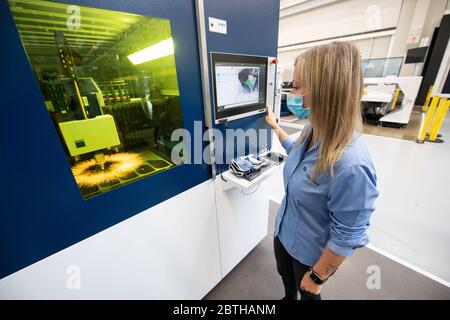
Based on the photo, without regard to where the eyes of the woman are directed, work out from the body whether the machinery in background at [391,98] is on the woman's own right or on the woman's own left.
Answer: on the woman's own right

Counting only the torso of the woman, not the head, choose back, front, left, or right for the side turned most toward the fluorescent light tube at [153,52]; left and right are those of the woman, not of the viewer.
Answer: front

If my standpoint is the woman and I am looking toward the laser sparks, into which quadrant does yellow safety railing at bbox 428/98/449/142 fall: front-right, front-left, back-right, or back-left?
back-right

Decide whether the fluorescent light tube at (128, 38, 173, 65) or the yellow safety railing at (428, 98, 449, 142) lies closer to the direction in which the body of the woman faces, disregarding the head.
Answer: the fluorescent light tube

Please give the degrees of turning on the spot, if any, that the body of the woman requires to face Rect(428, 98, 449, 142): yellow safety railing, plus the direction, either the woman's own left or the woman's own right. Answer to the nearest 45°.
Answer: approximately 90° to the woman's own right

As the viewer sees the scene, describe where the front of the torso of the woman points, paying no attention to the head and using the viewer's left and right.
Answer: facing to the left of the viewer

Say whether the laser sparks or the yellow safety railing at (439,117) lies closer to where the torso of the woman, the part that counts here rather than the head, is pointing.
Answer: the laser sparks

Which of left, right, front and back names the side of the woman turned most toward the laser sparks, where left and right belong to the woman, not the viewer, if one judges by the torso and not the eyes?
front

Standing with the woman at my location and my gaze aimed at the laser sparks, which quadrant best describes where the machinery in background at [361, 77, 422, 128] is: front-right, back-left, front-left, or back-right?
back-right

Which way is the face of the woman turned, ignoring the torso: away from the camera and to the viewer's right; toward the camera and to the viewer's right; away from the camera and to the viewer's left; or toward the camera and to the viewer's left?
away from the camera and to the viewer's left
